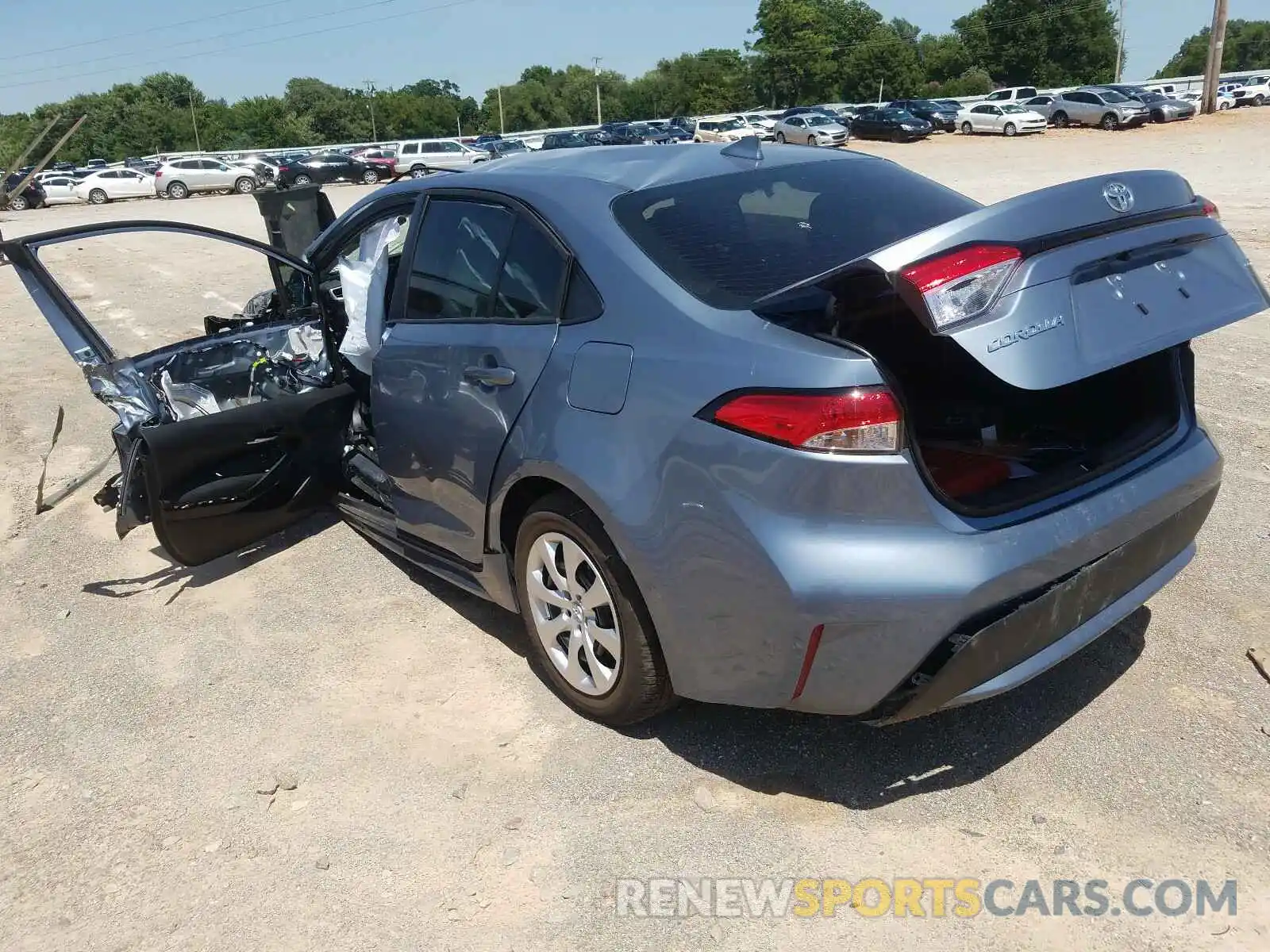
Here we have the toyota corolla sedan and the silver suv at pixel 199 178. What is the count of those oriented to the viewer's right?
1

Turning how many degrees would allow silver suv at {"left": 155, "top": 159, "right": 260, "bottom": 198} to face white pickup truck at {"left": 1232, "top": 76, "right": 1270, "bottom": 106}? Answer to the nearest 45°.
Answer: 0° — it already faces it

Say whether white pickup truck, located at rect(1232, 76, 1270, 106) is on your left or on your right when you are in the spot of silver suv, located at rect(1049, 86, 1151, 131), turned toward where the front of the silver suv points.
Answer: on your left

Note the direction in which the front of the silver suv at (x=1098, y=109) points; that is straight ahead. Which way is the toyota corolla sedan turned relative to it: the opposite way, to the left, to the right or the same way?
the opposite way

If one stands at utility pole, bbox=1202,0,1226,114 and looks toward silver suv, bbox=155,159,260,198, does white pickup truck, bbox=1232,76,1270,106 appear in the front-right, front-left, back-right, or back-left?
back-right

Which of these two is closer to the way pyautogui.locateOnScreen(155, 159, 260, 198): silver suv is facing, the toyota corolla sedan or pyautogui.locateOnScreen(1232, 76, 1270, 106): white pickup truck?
the white pickup truck

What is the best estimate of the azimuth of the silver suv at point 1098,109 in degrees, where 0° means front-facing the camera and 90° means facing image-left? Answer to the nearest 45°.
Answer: approximately 315°

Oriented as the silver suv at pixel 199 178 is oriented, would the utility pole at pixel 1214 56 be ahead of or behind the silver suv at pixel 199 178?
ahead

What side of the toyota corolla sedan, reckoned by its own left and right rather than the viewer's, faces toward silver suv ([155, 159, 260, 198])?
front

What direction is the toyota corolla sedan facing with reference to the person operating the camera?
facing away from the viewer and to the left of the viewer
